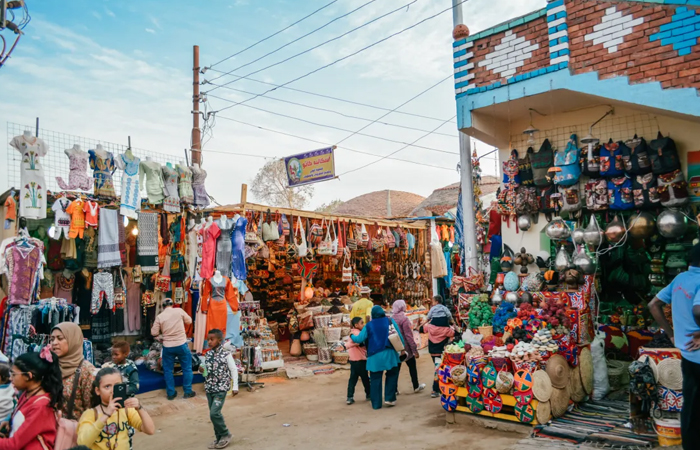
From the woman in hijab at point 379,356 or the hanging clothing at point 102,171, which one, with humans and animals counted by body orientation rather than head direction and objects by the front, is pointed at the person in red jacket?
the hanging clothing

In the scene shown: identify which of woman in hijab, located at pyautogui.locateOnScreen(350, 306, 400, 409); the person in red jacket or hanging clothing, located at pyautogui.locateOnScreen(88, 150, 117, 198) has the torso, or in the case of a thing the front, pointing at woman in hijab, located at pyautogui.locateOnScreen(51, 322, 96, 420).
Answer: the hanging clothing

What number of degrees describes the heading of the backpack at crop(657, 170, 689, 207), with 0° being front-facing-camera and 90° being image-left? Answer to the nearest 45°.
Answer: approximately 0°

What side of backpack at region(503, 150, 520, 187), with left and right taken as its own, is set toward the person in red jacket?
front

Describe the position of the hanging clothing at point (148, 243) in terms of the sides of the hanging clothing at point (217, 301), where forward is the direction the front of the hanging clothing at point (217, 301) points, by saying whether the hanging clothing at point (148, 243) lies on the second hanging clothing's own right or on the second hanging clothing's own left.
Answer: on the second hanging clothing's own right

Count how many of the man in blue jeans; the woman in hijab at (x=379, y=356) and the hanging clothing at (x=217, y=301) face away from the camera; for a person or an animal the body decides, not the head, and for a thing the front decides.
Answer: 2

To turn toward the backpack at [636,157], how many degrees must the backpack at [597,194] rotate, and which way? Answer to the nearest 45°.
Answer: approximately 45° to its left

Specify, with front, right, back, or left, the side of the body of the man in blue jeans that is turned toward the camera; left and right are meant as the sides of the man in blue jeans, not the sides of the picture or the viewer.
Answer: back

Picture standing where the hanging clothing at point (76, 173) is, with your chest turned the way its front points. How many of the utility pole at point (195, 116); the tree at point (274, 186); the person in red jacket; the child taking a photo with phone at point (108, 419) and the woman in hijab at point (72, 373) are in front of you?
3

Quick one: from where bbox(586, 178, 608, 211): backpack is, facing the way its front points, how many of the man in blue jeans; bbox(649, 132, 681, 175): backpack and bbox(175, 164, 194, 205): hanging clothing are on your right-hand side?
2

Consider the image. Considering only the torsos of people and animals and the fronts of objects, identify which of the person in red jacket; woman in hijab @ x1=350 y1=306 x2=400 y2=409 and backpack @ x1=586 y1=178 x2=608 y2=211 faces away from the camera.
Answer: the woman in hijab
